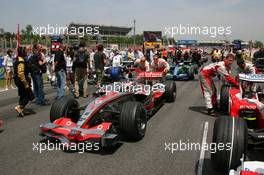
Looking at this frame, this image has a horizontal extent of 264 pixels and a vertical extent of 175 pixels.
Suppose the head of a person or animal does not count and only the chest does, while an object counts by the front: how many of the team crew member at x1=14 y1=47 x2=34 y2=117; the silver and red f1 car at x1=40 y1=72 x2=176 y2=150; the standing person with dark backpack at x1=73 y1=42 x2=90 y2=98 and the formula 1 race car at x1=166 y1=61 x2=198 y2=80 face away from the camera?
1

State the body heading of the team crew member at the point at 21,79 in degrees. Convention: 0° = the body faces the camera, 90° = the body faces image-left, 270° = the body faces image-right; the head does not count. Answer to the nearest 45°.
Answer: approximately 270°

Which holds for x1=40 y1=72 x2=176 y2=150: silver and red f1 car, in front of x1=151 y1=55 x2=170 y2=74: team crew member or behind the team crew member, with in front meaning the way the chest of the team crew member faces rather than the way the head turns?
in front

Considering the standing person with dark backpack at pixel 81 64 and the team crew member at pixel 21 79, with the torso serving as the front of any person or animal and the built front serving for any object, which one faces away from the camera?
the standing person with dark backpack at pixel 81 64

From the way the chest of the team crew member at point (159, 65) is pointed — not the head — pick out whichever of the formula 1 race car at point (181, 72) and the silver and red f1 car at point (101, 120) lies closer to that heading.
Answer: the silver and red f1 car

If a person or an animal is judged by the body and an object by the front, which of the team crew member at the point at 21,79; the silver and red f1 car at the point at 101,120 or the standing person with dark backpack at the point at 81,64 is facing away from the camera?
the standing person with dark backpack at the point at 81,64

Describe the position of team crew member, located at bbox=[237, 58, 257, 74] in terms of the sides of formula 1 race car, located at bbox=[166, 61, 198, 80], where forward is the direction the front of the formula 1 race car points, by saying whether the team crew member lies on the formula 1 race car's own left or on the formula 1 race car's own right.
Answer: on the formula 1 race car's own left

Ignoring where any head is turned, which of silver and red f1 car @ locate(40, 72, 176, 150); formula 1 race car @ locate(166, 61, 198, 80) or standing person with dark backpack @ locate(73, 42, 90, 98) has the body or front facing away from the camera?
the standing person with dark backpack

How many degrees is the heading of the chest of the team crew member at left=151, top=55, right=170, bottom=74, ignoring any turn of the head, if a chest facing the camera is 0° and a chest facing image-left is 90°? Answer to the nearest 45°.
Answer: approximately 45°

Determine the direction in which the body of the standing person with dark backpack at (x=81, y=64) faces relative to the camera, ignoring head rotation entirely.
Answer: away from the camera
